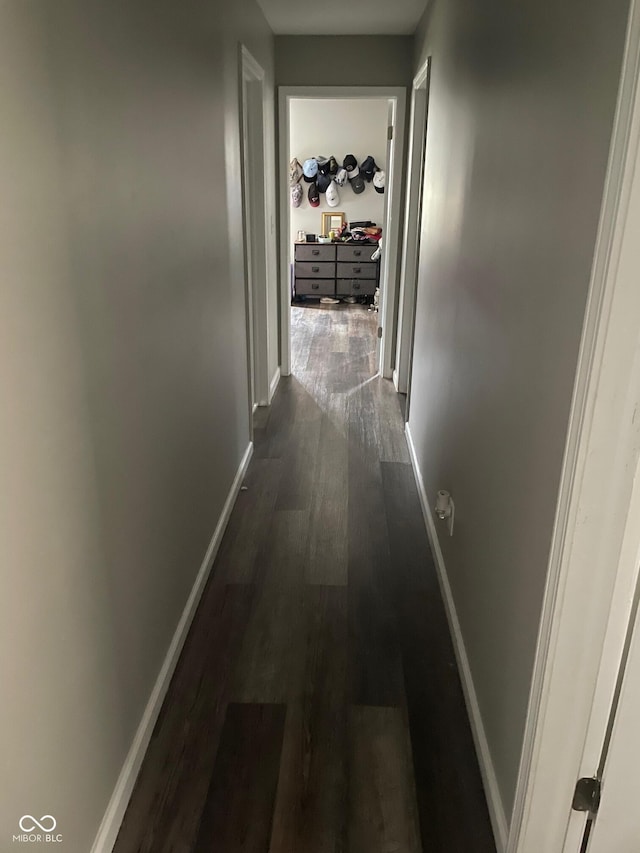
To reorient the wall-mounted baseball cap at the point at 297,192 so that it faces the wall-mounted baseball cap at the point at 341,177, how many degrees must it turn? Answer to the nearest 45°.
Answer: approximately 90° to its left

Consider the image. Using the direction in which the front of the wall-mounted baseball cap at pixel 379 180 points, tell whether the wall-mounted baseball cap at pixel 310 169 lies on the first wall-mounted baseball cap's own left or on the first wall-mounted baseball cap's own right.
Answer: on the first wall-mounted baseball cap's own right

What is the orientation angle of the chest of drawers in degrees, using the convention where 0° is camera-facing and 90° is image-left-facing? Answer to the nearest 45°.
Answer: approximately 0°

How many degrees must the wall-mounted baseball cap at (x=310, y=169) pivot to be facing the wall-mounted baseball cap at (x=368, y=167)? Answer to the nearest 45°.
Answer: approximately 90° to its left

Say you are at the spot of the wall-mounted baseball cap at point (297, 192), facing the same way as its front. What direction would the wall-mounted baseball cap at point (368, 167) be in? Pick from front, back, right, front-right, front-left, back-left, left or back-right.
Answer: left

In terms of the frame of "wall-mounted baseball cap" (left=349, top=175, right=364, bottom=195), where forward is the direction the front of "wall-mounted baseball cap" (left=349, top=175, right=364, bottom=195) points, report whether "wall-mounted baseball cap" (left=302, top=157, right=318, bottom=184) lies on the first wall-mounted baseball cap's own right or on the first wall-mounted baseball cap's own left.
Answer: on the first wall-mounted baseball cap's own right

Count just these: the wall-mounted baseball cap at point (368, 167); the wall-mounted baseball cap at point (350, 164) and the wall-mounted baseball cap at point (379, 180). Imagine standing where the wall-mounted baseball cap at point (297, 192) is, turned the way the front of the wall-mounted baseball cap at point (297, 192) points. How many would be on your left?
3

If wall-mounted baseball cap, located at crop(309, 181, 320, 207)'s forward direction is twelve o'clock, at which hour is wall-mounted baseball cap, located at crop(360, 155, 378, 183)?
wall-mounted baseball cap, located at crop(360, 155, 378, 183) is roughly at 9 o'clock from wall-mounted baseball cap, located at crop(309, 181, 320, 207).

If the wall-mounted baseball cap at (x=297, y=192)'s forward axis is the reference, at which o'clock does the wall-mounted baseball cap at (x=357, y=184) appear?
the wall-mounted baseball cap at (x=357, y=184) is roughly at 9 o'clock from the wall-mounted baseball cap at (x=297, y=192).
